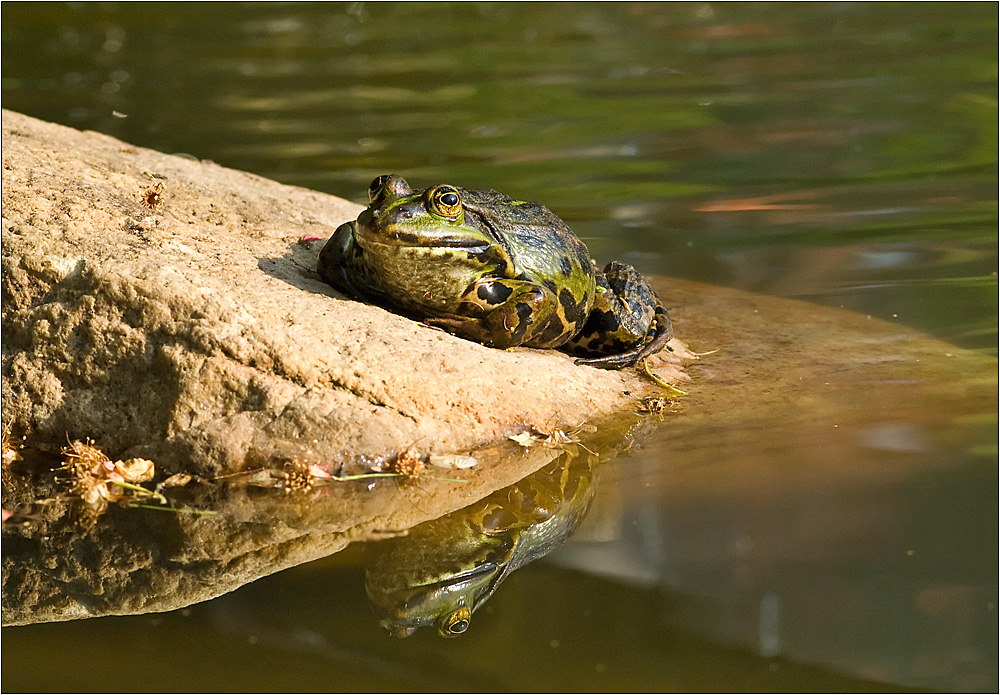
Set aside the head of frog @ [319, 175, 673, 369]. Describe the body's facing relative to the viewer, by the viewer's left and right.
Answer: facing the viewer and to the left of the viewer
